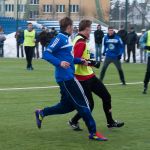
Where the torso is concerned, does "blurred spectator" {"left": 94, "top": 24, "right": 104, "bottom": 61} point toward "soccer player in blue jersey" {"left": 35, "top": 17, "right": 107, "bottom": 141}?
yes

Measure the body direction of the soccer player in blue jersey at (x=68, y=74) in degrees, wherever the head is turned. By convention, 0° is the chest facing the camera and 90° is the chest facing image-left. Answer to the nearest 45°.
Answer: approximately 270°

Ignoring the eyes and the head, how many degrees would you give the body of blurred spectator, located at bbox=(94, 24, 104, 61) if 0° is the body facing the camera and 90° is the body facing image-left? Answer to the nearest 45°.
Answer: approximately 0°

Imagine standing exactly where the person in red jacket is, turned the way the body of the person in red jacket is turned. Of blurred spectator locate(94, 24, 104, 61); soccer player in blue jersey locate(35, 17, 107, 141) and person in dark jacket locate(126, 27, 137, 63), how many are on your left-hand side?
2

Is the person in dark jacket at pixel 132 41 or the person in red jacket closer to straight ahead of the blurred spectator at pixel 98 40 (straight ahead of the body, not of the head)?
the person in red jacket

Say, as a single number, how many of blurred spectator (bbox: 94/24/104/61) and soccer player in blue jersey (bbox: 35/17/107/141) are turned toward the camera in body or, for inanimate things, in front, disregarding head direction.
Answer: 1
